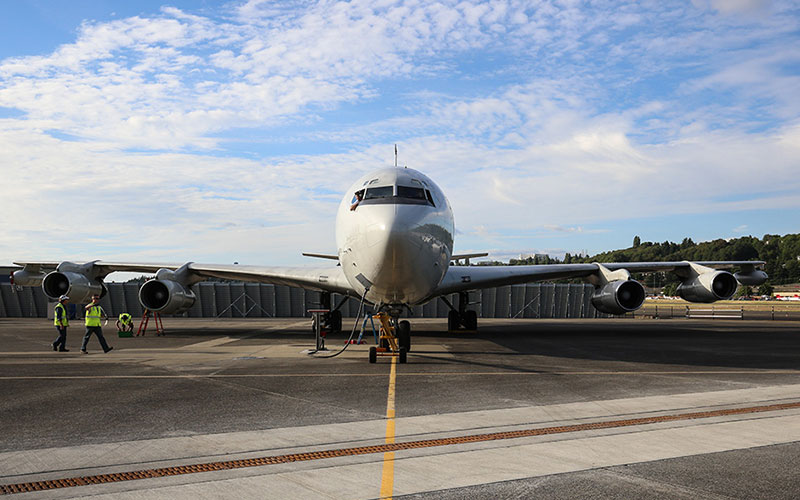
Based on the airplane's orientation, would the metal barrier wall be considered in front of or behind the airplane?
behind

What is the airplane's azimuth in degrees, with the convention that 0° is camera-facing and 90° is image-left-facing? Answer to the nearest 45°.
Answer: approximately 0°
